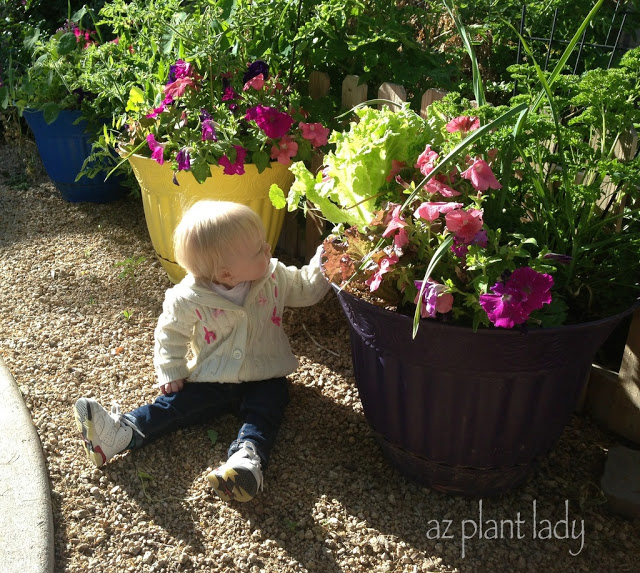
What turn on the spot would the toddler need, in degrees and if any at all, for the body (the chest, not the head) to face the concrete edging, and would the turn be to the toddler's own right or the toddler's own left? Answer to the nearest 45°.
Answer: approximately 45° to the toddler's own right

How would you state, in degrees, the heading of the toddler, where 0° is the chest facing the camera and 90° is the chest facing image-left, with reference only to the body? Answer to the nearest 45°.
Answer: approximately 0°

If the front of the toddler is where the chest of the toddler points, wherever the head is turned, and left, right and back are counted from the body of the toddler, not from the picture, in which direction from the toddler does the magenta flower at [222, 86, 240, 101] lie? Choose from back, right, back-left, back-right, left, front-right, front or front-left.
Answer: back

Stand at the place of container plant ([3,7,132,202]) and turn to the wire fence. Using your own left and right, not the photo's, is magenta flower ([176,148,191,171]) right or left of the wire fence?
right

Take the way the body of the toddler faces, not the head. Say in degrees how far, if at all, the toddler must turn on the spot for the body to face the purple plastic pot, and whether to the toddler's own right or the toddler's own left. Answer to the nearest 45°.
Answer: approximately 45° to the toddler's own left

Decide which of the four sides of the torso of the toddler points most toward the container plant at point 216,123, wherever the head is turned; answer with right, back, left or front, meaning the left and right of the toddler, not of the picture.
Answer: back

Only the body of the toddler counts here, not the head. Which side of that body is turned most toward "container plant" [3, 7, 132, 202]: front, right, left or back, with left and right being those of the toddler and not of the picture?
back

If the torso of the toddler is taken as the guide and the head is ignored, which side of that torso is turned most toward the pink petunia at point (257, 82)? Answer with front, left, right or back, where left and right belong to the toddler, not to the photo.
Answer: back
